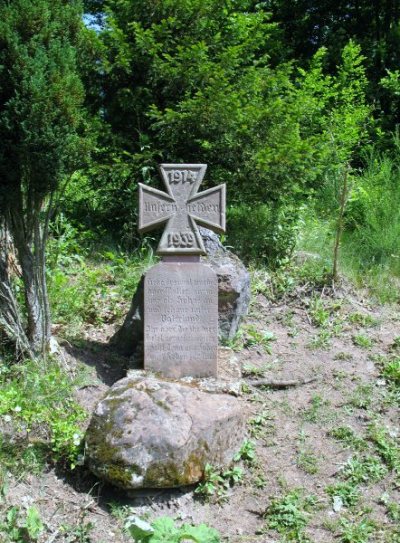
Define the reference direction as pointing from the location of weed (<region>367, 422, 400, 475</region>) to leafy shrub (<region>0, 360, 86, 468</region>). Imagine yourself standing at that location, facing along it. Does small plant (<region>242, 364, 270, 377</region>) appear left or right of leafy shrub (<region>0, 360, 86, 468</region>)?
right

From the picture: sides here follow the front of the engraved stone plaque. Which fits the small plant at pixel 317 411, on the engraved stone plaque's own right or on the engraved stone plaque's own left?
on the engraved stone plaque's own left

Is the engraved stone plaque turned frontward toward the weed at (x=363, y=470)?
no

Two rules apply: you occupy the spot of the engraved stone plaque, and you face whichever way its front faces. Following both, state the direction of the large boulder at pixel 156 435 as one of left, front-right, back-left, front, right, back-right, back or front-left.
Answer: front

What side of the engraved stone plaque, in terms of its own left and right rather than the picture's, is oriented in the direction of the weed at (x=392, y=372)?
left

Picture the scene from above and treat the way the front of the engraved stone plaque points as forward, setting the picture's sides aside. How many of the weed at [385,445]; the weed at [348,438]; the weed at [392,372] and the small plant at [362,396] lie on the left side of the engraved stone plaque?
4

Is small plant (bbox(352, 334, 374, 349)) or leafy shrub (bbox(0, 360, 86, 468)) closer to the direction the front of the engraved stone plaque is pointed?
the leafy shrub

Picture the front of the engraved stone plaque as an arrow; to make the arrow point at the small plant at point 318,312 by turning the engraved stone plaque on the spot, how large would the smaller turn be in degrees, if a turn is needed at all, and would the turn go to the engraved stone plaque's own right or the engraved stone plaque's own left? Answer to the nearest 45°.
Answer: approximately 135° to the engraved stone plaque's own left

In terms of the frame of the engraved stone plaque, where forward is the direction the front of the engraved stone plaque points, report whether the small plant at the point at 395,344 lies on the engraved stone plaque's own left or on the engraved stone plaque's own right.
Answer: on the engraved stone plaque's own left

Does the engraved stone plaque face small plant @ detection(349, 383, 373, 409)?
no

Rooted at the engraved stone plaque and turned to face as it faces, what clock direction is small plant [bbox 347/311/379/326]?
The small plant is roughly at 8 o'clock from the engraved stone plaque.

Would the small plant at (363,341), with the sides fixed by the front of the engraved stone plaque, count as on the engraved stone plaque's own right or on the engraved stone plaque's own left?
on the engraved stone plaque's own left

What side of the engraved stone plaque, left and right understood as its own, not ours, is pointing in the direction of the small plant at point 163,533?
front

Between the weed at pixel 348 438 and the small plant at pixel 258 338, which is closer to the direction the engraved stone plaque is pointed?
the weed

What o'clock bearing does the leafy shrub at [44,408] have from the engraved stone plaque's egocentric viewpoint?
The leafy shrub is roughly at 2 o'clock from the engraved stone plaque.

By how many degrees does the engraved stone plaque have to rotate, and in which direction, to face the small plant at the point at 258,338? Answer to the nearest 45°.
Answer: approximately 135° to its left

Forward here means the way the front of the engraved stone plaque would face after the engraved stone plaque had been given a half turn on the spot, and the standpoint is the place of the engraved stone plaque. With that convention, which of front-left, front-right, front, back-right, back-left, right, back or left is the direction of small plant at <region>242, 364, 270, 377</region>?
front-right

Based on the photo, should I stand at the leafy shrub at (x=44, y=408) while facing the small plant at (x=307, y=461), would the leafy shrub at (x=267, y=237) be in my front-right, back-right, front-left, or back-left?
front-left

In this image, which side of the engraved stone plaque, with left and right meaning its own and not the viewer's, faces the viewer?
front

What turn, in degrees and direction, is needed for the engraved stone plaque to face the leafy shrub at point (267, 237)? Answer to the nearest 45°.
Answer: approximately 135° to its left

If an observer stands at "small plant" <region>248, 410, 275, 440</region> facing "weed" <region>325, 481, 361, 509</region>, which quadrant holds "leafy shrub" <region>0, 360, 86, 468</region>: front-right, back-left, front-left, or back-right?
back-right

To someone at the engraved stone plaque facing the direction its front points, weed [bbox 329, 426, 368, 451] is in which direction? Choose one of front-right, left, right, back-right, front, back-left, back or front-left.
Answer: left

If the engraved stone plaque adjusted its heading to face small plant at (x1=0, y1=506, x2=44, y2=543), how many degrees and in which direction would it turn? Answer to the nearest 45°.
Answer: approximately 45° to its right
